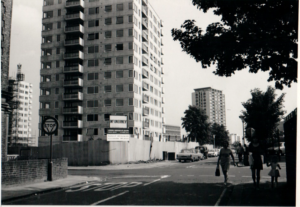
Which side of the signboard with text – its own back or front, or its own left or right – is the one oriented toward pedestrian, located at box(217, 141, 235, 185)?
front

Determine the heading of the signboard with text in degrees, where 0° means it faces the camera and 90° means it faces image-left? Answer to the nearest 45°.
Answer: approximately 0°

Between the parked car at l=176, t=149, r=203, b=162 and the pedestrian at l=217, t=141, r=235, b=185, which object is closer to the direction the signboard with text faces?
the pedestrian
